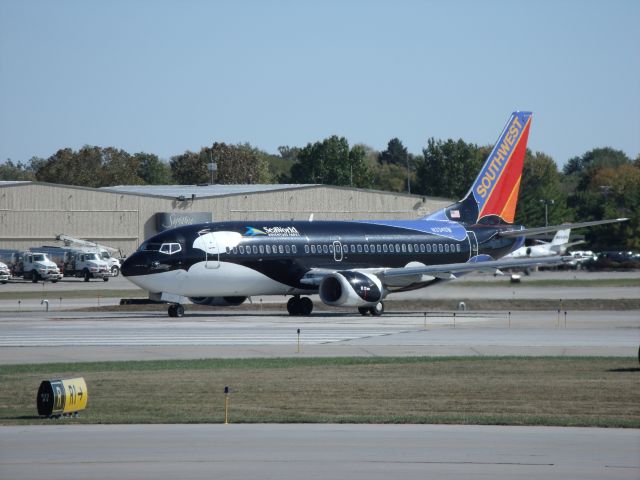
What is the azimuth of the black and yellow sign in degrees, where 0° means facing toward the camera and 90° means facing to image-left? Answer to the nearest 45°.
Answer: approximately 315°
